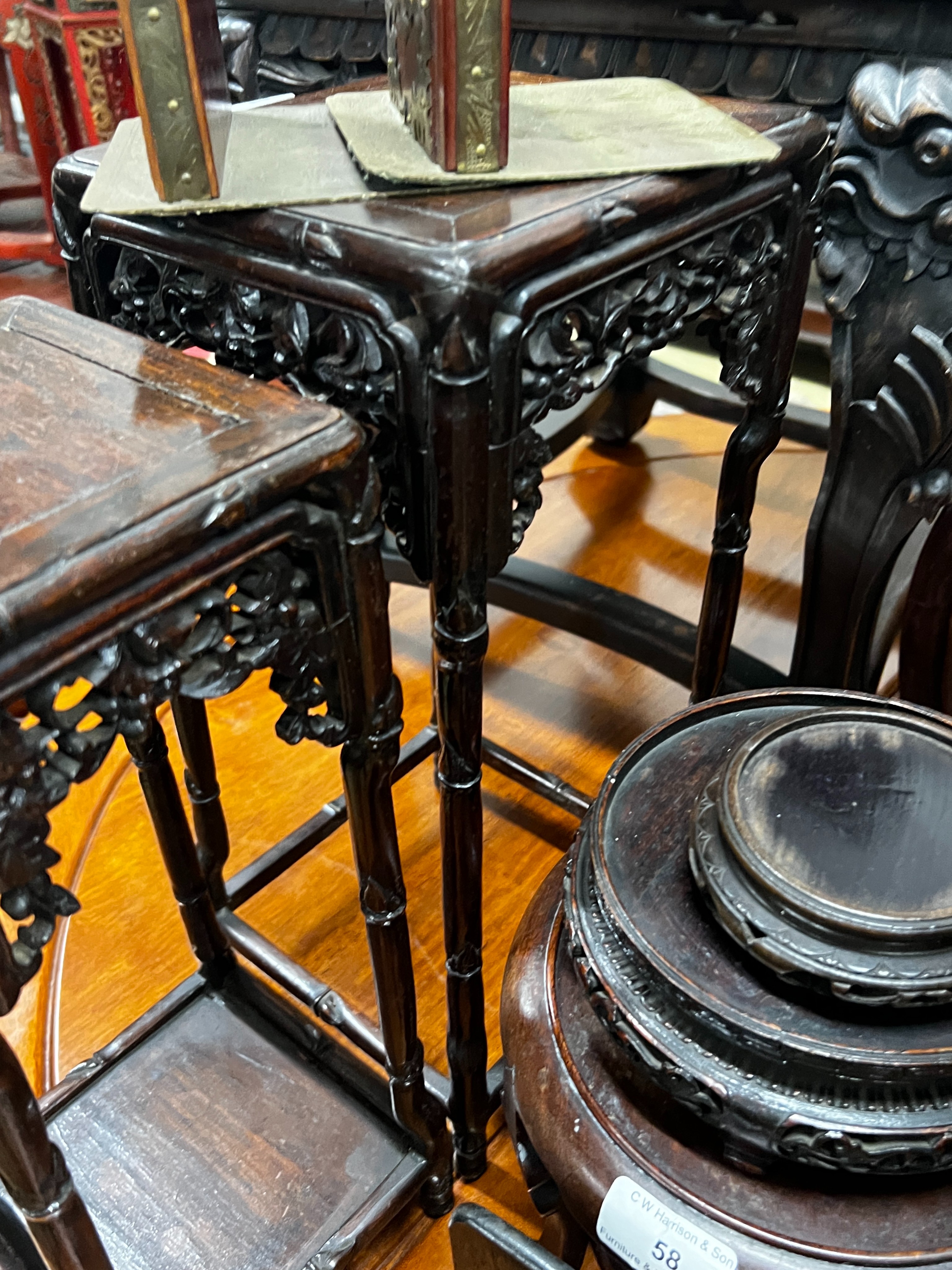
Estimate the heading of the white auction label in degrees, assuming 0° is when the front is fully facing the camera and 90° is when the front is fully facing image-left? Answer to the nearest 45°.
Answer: approximately 0°

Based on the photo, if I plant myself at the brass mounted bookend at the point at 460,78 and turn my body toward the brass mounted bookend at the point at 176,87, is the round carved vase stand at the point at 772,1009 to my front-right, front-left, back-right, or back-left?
back-left
